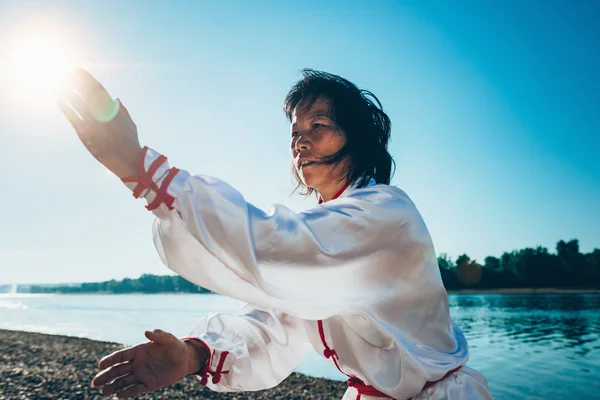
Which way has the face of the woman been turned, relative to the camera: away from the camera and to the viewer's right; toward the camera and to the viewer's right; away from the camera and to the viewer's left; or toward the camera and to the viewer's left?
toward the camera and to the viewer's left

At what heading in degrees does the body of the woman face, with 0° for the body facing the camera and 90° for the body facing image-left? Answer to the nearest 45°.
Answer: approximately 45°
